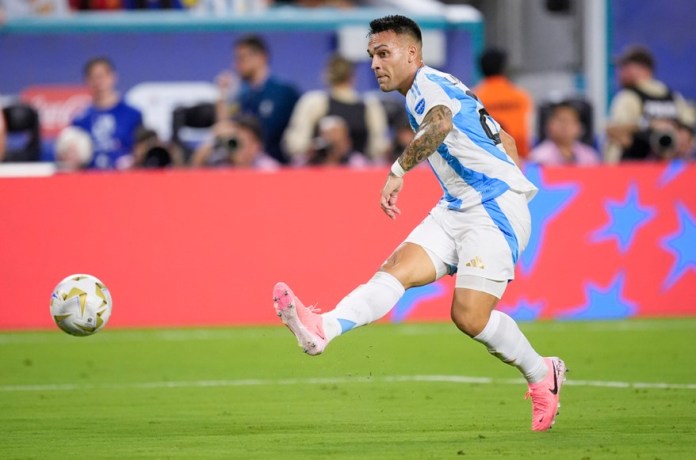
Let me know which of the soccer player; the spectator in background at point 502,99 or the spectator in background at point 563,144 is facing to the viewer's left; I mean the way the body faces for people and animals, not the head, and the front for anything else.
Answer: the soccer player

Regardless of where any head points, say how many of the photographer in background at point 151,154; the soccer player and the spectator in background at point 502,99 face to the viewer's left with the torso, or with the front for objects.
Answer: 1

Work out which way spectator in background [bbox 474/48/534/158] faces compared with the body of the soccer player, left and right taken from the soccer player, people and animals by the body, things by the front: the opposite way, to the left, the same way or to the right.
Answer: to the right

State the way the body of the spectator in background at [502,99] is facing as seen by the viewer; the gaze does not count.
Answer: away from the camera

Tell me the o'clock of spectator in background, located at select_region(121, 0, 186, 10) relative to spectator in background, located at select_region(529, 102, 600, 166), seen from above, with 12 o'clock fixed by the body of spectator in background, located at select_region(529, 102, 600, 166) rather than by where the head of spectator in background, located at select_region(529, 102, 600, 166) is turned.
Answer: spectator in background, located at select_region(121, 0, 186, 10) is roughly at 4 o'clock from spectator in background, located at select_region(529, 102, 600, 166).

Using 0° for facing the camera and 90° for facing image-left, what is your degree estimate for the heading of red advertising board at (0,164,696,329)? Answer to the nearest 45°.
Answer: approximately 0°

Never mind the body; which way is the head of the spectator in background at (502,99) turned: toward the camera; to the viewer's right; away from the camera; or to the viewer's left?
away from the camera

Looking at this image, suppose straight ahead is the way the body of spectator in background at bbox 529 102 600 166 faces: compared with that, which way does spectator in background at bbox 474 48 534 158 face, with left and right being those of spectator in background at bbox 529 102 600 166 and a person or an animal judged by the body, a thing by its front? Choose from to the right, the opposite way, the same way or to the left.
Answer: the opposite way

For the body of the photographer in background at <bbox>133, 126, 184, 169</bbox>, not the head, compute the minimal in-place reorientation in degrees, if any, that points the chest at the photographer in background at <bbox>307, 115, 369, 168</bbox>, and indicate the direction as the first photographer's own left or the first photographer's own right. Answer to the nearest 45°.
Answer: approximately 90° to the first photographer's own left

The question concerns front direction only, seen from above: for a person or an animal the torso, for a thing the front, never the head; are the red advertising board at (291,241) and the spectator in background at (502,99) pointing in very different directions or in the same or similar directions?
very different directions

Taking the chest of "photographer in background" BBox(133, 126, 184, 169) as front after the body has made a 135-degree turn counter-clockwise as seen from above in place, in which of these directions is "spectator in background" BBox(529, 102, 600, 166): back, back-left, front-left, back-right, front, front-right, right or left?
front-right

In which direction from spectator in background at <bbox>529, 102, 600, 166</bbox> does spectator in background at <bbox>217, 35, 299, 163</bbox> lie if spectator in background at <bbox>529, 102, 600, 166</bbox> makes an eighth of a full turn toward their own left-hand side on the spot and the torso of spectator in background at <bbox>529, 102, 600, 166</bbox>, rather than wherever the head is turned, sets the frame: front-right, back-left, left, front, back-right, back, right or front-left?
back-right

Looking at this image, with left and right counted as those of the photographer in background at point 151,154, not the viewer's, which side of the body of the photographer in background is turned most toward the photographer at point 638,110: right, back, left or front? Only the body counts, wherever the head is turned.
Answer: left
